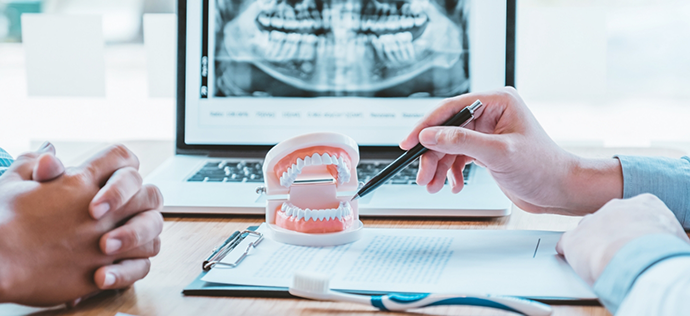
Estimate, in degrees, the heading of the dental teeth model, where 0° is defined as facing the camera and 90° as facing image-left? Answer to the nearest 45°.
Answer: approximately 0°

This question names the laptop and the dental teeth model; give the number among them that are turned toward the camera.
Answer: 2

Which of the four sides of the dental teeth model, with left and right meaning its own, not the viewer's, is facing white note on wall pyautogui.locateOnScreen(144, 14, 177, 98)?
back

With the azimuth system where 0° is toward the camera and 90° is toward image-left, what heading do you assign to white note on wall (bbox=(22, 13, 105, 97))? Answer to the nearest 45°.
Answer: approximately 0°
